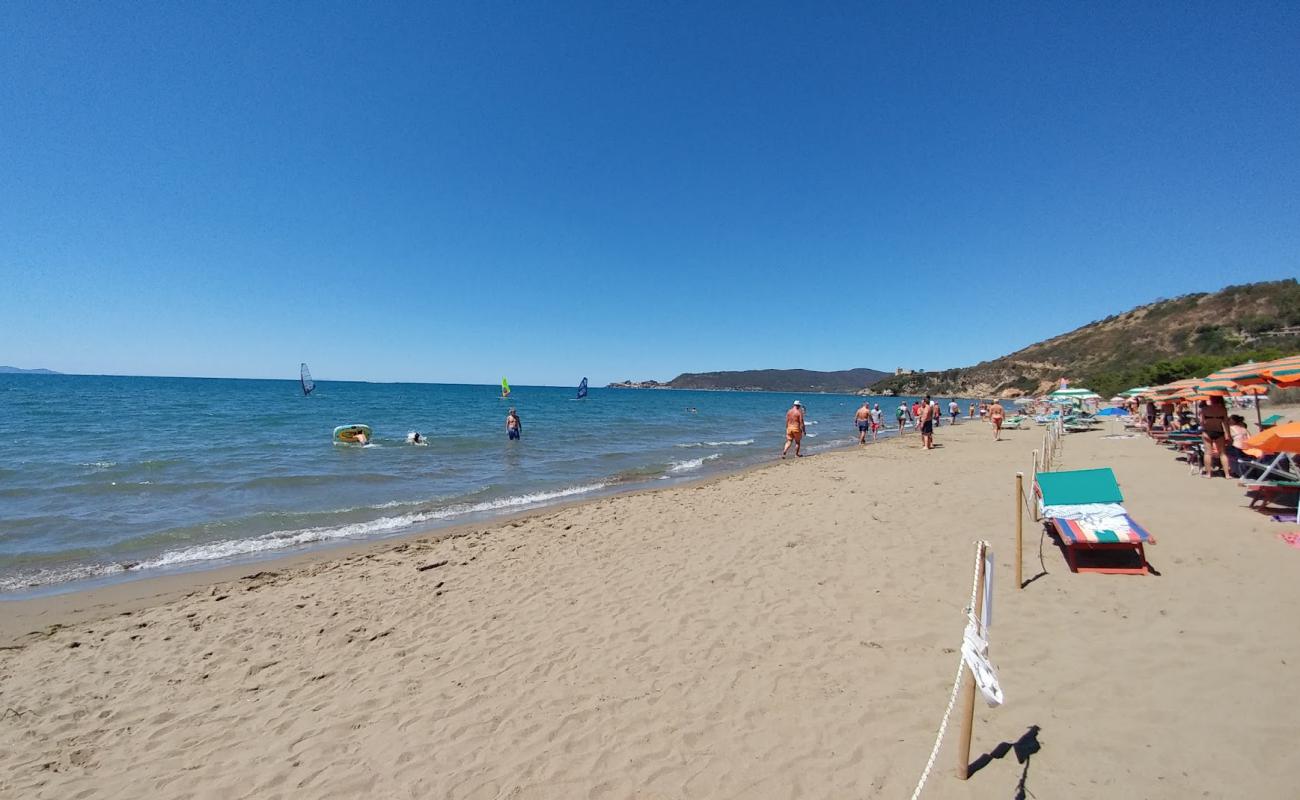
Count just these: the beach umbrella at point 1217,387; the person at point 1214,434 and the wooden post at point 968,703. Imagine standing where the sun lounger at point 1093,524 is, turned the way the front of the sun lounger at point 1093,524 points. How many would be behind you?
2

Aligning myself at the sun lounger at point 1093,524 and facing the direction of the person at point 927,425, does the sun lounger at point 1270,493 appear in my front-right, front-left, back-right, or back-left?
front-right

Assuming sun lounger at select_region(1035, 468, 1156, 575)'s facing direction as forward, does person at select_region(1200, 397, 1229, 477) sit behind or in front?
behind

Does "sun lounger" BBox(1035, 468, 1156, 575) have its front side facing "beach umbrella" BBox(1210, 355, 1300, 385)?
no

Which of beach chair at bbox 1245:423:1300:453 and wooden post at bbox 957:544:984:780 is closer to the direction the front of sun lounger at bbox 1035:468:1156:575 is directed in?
the wooden post

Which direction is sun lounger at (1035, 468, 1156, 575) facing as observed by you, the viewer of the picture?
facing the viewer
